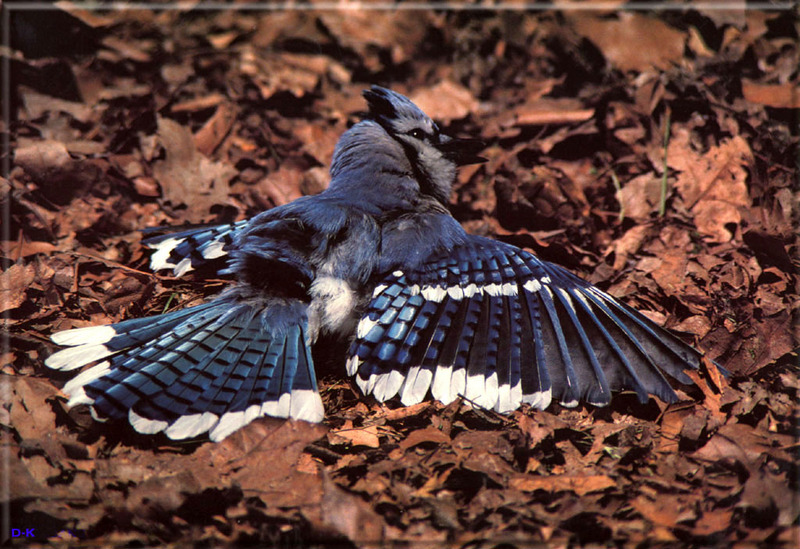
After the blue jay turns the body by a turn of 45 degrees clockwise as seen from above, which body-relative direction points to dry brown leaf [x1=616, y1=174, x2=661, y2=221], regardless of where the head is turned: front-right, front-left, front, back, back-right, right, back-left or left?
front-left

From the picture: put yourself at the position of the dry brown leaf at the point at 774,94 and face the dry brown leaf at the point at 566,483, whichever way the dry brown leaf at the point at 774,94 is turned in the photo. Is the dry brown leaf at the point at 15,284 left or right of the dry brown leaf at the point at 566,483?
right

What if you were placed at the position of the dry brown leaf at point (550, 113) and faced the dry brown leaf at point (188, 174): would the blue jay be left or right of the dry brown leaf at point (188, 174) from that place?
left

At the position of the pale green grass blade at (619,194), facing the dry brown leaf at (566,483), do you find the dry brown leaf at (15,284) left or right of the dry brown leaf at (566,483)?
right

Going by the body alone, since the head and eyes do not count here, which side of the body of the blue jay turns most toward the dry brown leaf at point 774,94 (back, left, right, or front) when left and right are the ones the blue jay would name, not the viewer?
front

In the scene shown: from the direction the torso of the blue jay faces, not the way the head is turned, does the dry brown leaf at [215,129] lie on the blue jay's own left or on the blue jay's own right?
on the blue jay's own left

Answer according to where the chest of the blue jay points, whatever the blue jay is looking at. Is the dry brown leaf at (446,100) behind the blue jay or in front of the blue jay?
in front

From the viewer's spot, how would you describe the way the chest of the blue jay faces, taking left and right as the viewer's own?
facing away from the viewer and to the right of the viewer

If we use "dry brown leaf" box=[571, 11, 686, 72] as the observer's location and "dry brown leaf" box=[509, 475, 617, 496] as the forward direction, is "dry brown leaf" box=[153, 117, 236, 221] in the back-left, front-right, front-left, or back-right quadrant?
front-right

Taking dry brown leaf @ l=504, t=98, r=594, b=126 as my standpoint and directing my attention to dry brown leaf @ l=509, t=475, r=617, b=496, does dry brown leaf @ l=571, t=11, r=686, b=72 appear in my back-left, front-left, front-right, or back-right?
back-left
